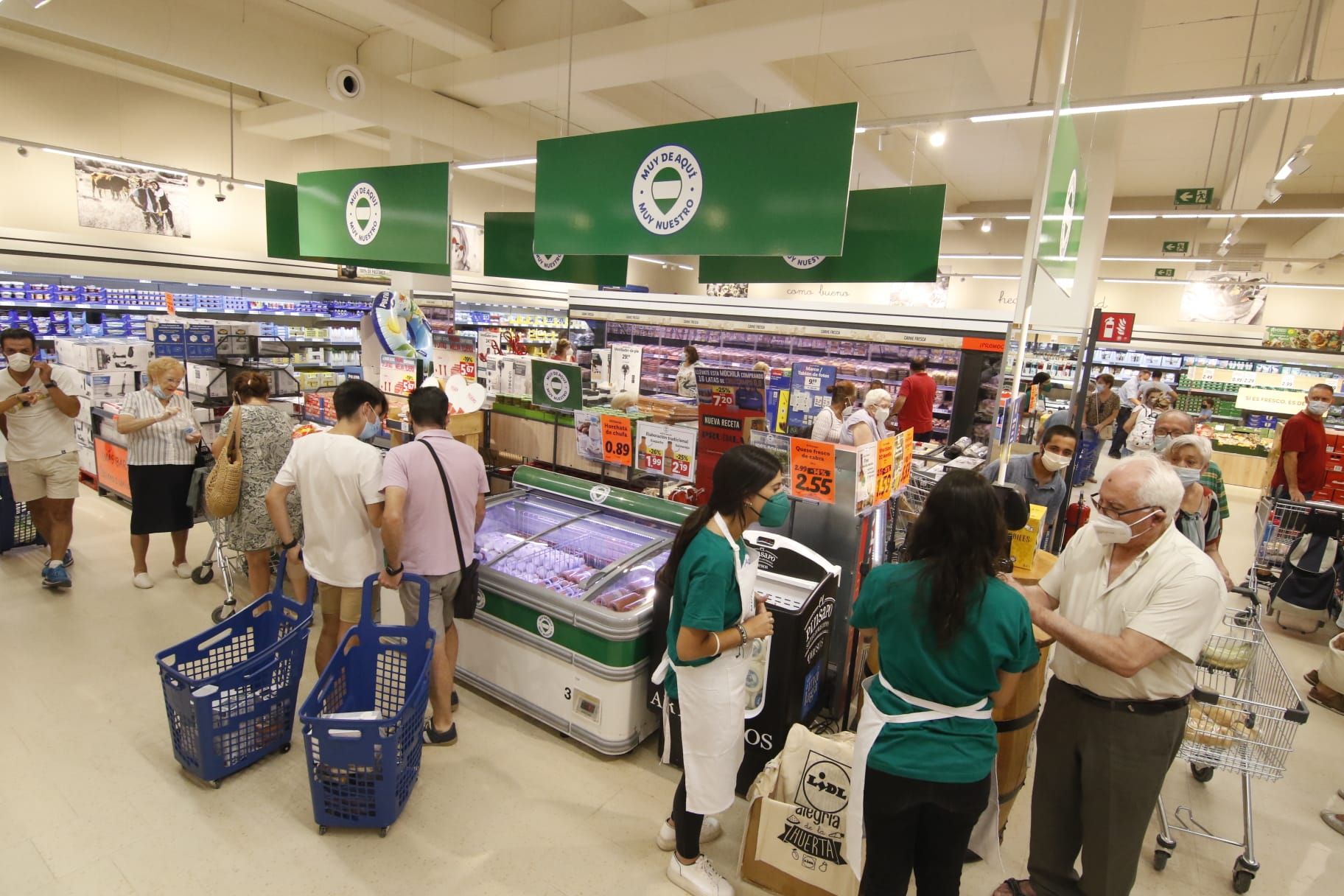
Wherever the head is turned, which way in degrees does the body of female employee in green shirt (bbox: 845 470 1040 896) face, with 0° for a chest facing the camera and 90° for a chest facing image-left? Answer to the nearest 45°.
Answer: approximately 180°

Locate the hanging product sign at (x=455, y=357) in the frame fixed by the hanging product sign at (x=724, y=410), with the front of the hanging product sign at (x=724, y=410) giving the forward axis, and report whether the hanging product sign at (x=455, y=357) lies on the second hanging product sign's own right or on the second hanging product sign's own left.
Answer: on the second hanging product sign's own right

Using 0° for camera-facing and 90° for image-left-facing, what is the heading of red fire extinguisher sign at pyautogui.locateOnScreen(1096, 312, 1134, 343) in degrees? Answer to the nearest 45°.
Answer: approximately 0°

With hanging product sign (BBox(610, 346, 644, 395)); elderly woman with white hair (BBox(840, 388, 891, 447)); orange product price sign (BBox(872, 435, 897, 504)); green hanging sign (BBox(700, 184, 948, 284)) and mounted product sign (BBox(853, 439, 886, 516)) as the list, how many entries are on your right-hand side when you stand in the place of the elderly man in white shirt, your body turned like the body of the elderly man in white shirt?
5

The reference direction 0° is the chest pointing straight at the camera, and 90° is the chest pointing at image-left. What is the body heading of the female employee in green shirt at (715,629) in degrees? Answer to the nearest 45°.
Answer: approximately 270°

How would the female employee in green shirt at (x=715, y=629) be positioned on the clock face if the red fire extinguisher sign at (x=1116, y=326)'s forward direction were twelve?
The female employee in green shirt is roughly at 12 o'clock from the red fire extinguisher sign.

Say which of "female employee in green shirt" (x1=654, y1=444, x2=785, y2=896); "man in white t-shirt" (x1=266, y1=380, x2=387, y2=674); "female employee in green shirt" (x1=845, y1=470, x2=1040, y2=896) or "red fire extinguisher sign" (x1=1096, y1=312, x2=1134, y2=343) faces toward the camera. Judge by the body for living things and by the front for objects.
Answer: the red fire extinguisher sign

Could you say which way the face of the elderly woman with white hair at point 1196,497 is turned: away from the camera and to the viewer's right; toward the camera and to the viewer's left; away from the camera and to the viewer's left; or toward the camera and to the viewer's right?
toward the camera and to the viewer's left

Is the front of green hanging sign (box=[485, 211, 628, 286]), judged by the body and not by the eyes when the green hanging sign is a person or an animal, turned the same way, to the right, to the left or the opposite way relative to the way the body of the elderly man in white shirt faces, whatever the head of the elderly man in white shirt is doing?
to the left

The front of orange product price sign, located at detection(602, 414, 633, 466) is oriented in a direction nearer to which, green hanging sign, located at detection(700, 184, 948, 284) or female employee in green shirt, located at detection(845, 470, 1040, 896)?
the female employee in green shirt

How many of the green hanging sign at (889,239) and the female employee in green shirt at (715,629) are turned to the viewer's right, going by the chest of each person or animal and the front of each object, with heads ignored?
1
